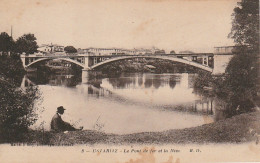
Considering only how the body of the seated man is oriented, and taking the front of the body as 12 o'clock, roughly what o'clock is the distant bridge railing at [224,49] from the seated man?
The distant bridge railing is roughly at 10 o'clock from the seated man.

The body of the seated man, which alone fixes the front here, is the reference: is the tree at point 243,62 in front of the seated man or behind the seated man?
in front

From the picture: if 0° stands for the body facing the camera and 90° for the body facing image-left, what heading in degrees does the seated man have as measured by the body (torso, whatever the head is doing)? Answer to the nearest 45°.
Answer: approximately 270°
